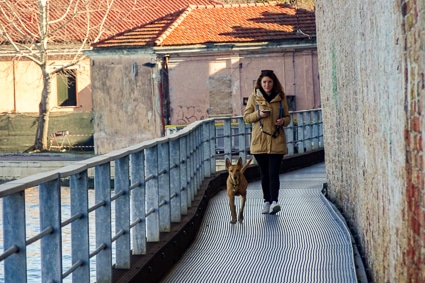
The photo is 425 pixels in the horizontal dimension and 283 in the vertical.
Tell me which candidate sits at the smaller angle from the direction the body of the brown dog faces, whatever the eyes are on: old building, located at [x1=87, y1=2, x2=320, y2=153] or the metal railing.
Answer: the metal railing

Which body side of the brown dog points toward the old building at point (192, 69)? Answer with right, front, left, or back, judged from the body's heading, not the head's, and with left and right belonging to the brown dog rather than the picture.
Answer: back

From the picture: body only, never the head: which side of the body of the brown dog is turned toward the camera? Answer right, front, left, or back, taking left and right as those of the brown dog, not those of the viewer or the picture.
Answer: front
